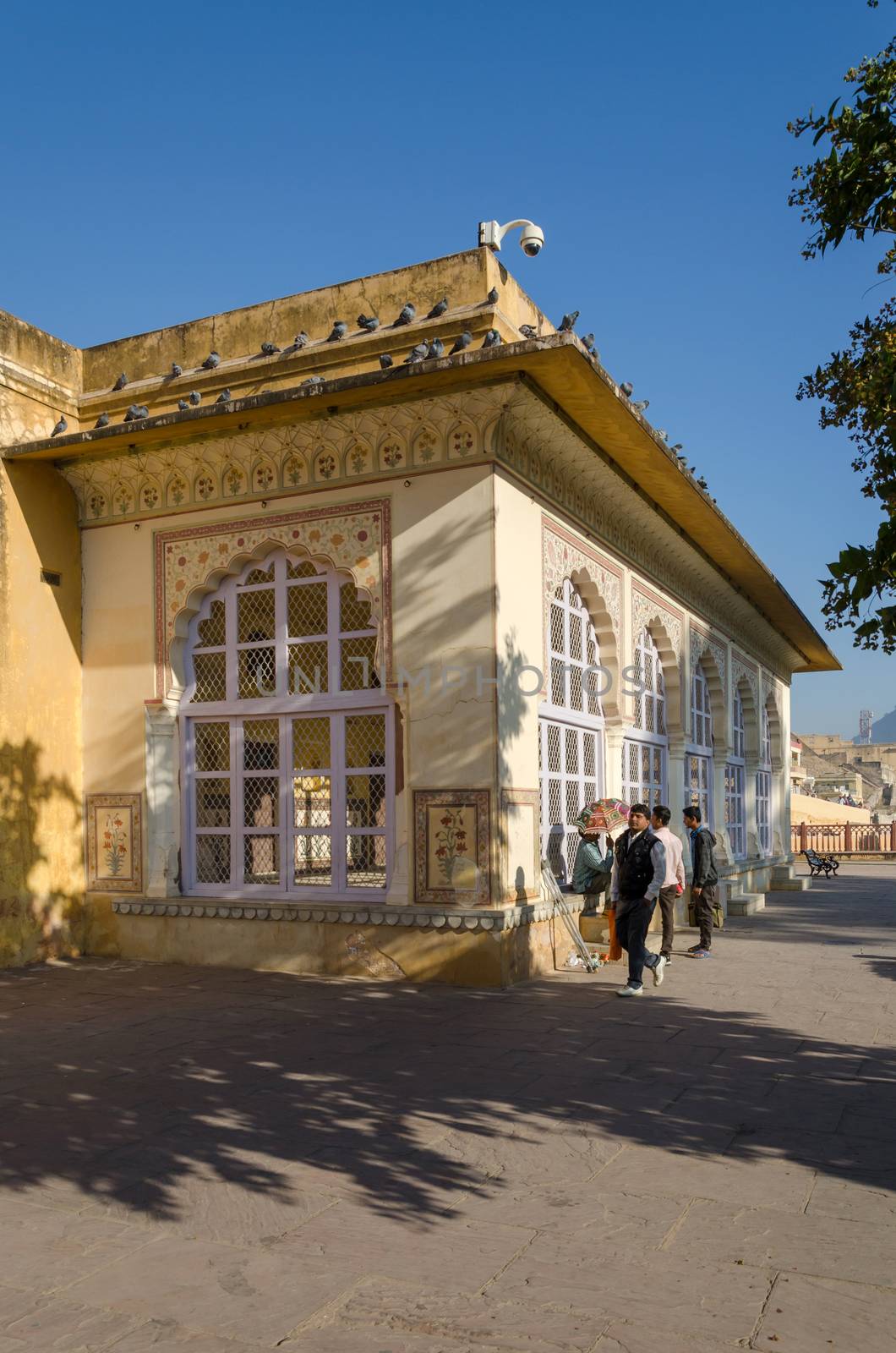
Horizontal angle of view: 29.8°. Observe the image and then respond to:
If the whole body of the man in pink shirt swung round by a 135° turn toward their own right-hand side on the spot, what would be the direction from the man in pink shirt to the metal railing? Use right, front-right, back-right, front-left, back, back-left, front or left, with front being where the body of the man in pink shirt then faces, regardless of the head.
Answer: front-left

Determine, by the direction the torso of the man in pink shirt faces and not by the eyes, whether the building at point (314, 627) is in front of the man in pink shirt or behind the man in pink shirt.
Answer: in front

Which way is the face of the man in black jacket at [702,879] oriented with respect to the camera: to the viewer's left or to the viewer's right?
to the viewer's left

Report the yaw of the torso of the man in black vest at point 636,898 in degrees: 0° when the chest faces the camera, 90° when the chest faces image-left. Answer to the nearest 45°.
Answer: approximately 45°

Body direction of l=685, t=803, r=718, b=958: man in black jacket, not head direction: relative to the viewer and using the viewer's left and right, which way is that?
facing to the left of the viewer

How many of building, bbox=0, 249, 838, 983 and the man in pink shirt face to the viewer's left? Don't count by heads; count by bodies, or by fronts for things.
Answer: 1

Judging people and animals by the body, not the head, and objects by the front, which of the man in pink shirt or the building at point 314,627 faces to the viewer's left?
the man in pink shirt

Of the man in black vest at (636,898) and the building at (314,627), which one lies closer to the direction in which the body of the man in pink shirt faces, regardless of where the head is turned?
the building

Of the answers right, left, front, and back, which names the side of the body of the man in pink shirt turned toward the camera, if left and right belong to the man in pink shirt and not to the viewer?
left
